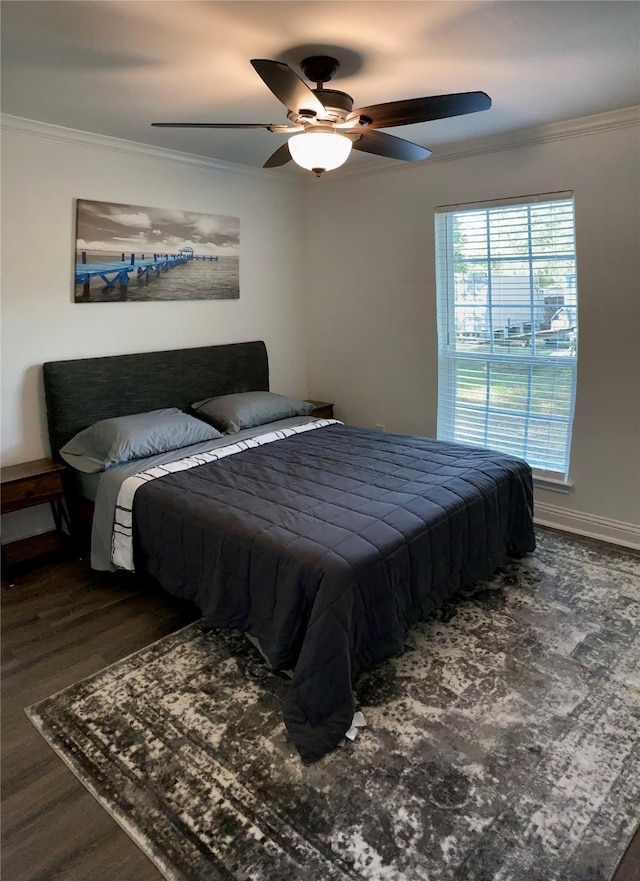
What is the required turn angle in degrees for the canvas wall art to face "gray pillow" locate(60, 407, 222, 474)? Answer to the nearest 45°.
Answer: approximately 45° to its right

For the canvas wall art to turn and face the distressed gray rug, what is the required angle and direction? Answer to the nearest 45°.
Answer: approximately 45° to its right

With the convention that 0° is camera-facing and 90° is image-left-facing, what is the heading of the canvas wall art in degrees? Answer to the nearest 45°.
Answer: approximately 315°

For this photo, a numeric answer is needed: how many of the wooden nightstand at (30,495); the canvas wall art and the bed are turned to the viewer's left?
0

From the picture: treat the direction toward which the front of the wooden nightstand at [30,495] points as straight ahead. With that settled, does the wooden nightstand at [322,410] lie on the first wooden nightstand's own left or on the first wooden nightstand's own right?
on the first wooden nightstand's own left

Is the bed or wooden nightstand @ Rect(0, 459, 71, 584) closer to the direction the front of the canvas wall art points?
the bed

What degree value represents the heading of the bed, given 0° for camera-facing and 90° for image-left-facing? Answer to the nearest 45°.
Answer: approximately 315°

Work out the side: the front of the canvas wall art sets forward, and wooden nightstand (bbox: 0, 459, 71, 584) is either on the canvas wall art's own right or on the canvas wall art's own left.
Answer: on the canvas wall art's own right

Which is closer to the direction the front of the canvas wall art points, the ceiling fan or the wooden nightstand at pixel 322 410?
the ceiling fan

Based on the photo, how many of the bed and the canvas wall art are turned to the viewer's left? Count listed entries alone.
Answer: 0

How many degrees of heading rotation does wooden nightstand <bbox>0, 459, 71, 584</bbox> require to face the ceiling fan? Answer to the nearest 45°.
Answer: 0° — it already faces it

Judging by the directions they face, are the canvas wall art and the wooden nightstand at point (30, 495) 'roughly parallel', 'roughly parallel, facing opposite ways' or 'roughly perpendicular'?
roughly parallel

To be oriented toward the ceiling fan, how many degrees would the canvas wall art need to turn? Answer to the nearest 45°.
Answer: approximately 45° to its right

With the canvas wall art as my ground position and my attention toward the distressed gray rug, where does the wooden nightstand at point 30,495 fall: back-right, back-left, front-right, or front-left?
front-right
